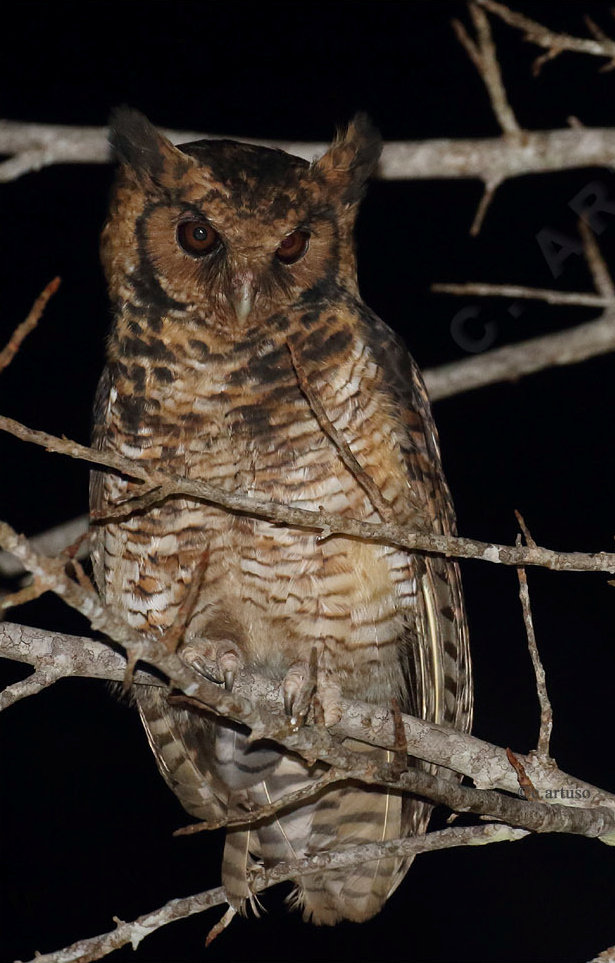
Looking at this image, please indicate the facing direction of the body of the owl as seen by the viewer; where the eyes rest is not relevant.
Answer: toward the camera

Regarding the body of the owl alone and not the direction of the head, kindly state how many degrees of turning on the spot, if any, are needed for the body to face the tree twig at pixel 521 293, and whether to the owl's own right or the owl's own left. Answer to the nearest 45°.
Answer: approximately 90° to the owl's own left

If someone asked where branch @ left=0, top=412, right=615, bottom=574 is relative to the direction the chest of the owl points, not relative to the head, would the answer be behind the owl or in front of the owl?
in front

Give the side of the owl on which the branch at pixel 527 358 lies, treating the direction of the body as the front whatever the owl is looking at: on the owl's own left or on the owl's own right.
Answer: on the owl's own left
